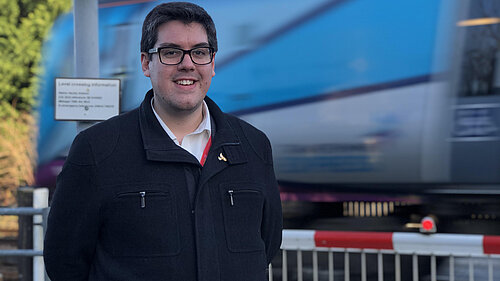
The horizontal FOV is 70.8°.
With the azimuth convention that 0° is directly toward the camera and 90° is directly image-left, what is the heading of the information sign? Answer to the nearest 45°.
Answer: approximately 0°

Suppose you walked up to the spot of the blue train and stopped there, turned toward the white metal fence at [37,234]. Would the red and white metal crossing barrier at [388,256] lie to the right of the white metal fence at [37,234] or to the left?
left

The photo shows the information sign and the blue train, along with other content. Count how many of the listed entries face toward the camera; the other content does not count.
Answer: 1

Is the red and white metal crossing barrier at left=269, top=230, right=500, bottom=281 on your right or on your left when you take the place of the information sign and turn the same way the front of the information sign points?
on your left

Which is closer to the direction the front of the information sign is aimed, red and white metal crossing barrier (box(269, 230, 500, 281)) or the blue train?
the red and white metal crossing barrier
